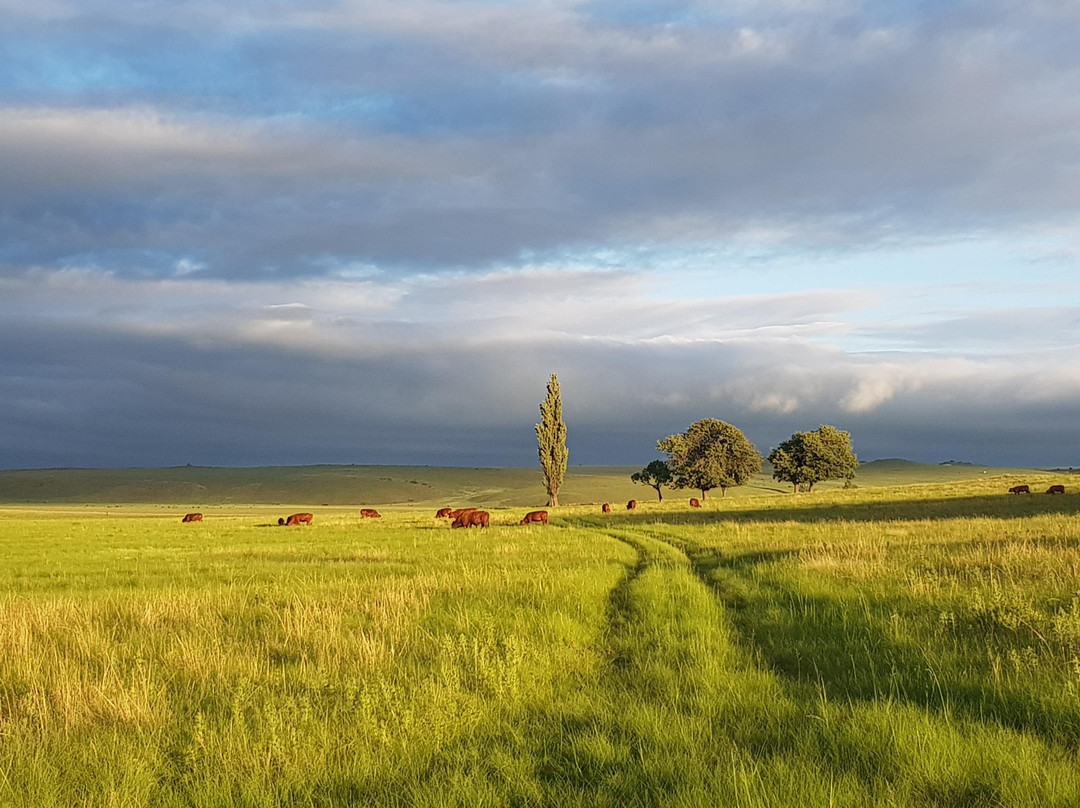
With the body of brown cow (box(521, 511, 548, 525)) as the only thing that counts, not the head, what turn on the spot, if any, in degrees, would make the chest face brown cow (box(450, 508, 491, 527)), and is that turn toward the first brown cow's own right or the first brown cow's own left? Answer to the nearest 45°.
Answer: approximately 45° to the first brown cow's own left

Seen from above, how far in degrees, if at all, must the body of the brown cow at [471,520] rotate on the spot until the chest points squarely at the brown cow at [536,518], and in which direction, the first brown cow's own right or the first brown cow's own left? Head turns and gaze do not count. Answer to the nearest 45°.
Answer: approximately 135° to the first brown cow's own right

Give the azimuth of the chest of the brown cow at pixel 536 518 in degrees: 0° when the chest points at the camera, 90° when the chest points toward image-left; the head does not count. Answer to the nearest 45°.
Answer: approximately 90°

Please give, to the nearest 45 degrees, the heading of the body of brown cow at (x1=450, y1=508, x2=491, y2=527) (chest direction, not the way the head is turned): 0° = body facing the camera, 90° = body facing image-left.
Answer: approximately 90°

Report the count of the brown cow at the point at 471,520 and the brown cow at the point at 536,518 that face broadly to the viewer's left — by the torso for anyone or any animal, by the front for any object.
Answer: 2
